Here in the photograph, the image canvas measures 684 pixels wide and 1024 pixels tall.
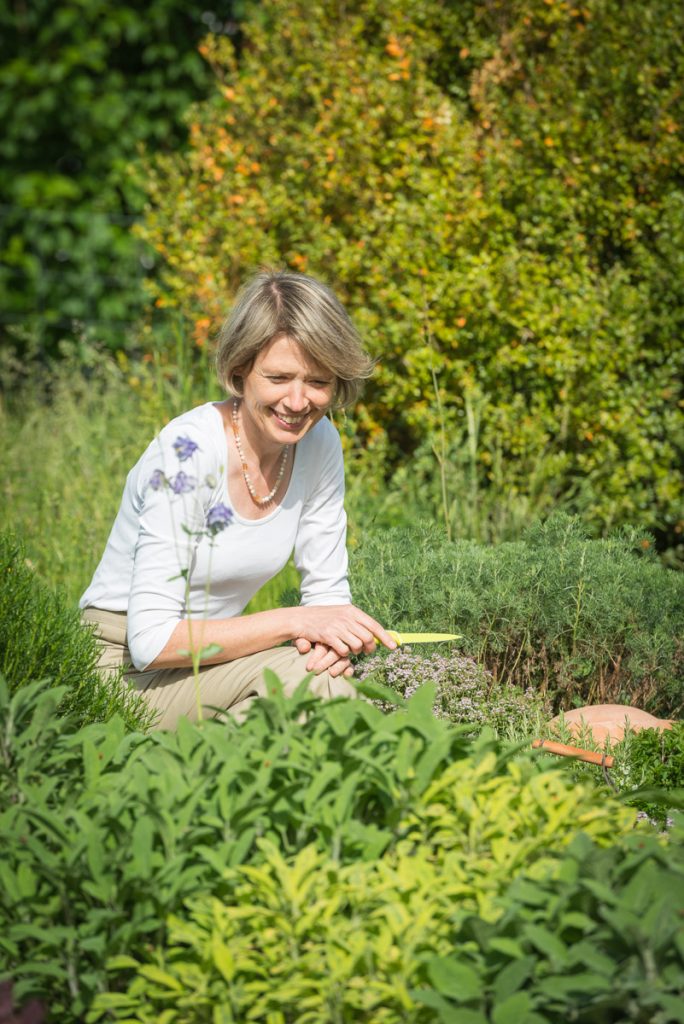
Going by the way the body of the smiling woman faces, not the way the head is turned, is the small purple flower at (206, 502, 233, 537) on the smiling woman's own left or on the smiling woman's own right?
on the smiling woman's own right

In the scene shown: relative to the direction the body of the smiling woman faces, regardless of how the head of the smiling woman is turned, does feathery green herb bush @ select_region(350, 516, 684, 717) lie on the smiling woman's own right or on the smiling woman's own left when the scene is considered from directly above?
on the smiling woman's own left

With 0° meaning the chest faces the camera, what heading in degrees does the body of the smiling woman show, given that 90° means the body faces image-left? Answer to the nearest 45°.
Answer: approximately 315°

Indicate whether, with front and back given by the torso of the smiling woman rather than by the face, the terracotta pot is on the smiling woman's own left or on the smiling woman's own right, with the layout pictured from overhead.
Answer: on the smiling woman's own left

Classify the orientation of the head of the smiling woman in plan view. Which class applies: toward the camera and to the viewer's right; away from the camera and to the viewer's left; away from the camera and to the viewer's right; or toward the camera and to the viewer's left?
toward the camera and to the viewer's right
